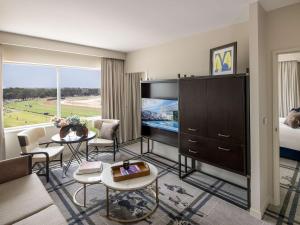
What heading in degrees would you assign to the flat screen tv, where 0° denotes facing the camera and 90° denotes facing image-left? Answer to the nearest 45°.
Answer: approximately 45°

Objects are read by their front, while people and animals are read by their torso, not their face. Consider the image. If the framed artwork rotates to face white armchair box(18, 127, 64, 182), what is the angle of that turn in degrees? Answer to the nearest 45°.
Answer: approximately 45° to its right

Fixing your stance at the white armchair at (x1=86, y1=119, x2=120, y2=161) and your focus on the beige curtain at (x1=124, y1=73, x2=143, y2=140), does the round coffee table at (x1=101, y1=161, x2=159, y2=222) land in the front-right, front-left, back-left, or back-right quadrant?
back-right

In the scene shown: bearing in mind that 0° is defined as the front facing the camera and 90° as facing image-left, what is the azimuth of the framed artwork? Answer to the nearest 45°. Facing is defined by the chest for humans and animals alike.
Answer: approximately 45°

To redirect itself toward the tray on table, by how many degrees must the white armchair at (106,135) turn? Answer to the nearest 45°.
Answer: approximately 45° to its left

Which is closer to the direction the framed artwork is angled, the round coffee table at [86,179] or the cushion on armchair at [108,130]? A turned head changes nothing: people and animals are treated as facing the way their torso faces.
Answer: the round coffee table
